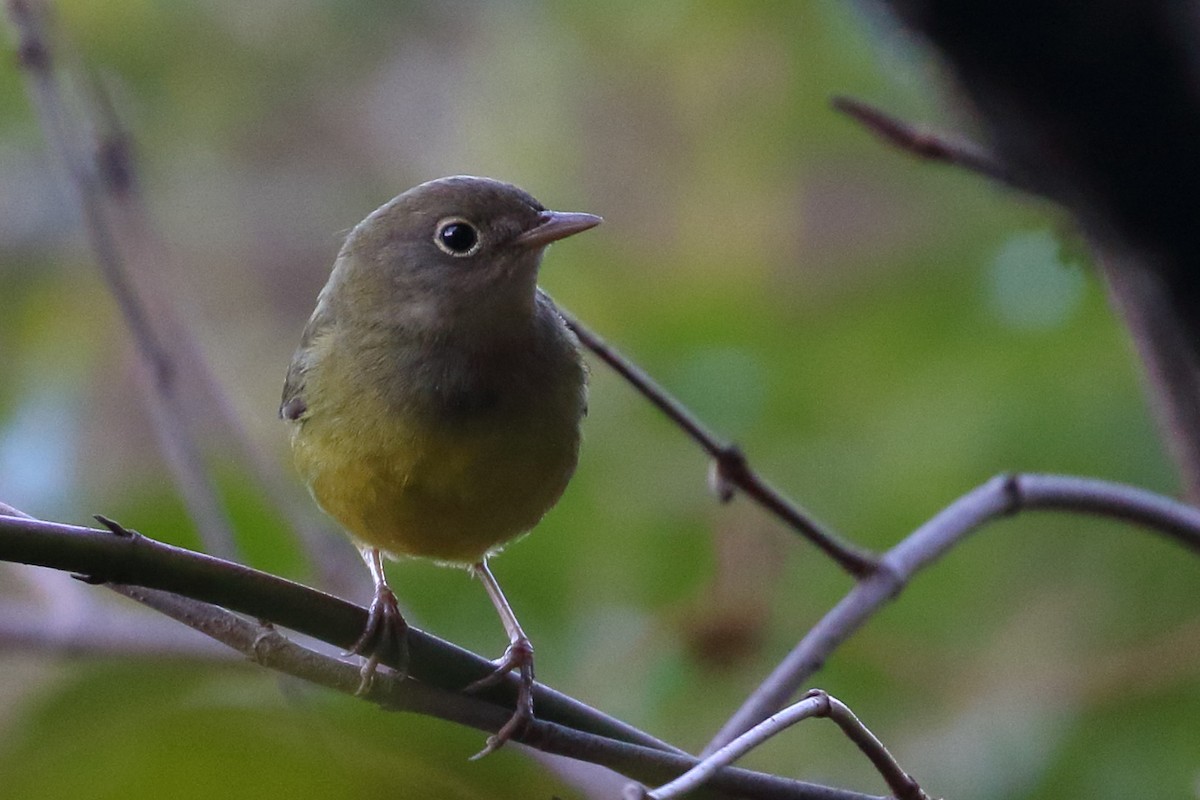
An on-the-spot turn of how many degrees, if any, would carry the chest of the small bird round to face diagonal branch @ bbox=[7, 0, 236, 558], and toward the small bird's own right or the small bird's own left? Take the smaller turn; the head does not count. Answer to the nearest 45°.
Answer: approximately 90° to the small bird's own right

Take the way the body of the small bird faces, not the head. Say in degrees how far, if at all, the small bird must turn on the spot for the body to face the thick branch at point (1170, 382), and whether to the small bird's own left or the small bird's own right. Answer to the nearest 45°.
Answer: approximately 90° to the small bird's own left

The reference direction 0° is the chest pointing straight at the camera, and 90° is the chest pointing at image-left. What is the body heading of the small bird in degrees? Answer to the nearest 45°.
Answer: approximately 0°

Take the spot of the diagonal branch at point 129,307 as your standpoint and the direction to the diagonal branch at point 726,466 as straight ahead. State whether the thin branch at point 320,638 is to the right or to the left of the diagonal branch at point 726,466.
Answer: right

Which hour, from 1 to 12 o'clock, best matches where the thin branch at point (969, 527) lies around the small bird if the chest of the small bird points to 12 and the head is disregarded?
The thin branch is roughly at 10 o'clock from the small bird.

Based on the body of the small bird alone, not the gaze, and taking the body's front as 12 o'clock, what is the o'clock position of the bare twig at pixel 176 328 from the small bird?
The bare twig is roughly at 4 o'clock from the small bird.
